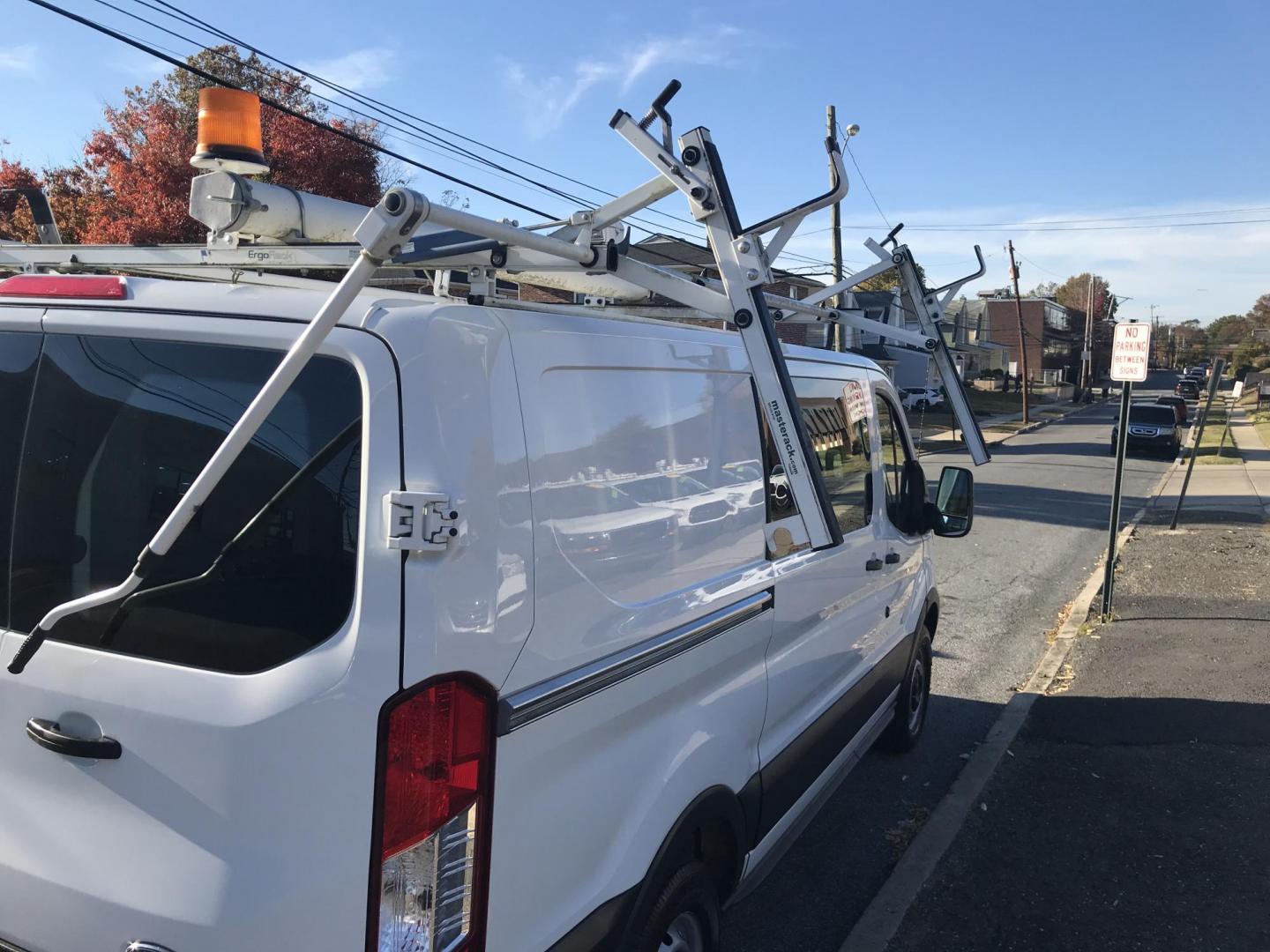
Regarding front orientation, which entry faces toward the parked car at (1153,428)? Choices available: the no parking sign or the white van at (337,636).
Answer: the white van

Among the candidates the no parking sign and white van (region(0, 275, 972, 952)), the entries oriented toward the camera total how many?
1

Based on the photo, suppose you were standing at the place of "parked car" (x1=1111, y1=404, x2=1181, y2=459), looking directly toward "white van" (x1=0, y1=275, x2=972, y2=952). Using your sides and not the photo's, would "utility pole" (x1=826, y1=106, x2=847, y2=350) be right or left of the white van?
right

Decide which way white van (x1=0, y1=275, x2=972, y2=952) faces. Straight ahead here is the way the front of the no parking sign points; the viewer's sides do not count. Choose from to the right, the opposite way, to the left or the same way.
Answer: the opposite way

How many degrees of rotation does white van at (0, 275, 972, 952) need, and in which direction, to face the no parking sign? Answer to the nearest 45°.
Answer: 0° — it already faces it

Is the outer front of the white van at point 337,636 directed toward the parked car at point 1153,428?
yes

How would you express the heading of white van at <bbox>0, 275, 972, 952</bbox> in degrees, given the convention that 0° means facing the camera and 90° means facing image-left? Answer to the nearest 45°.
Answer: approximately 225°

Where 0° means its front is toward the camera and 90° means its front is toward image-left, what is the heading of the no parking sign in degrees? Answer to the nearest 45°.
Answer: approximately 0°

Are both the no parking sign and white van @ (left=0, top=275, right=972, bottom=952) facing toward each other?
yes

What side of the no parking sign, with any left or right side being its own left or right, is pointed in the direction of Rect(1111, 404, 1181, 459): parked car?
back

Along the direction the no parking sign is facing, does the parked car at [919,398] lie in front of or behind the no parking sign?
behind

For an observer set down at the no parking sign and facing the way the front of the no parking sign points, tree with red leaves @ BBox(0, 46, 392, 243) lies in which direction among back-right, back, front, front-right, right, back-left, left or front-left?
right
